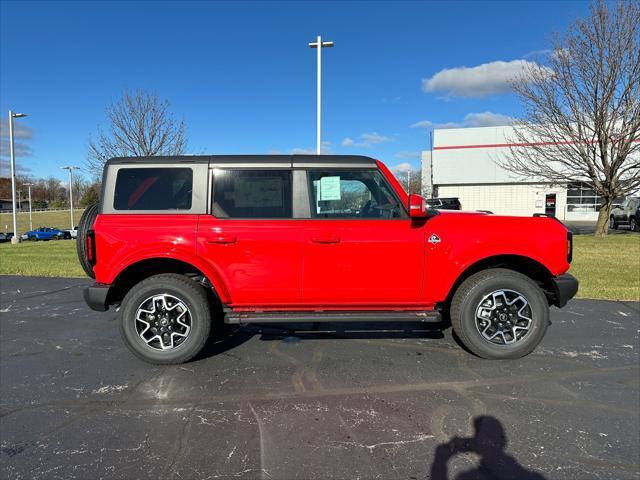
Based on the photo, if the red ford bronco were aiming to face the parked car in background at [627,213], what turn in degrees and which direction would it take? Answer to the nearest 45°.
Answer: approximately 45° to its left

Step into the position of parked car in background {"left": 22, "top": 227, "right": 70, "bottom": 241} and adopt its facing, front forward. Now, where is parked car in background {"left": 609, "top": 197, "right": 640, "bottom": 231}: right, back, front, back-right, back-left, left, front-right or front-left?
back-left

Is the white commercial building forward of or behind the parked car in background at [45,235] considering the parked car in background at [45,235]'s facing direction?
behind

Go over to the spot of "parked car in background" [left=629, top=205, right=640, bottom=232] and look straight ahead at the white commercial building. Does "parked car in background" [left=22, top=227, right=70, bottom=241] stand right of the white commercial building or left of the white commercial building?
left

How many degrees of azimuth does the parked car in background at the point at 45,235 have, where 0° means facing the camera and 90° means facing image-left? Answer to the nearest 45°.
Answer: approximately 90°

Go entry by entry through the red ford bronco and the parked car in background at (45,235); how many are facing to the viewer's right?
1

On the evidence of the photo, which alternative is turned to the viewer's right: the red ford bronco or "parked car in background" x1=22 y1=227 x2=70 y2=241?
the red ford bronco

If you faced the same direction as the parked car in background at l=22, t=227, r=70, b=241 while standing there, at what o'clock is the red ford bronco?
The red ford bronco is roughly at 9 o'clock from the parked car in background.

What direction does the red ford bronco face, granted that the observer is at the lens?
facing to the right of the viewer
